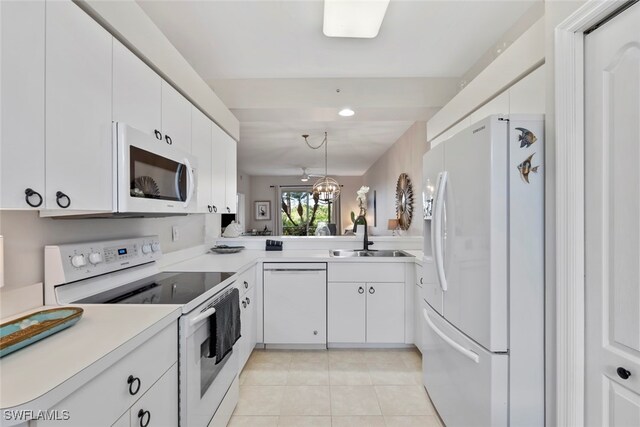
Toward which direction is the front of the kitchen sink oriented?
toward the camera

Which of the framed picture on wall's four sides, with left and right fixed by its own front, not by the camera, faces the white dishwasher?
front

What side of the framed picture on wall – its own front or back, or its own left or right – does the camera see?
front

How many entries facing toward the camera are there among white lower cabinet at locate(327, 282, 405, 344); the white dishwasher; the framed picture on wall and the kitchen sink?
4

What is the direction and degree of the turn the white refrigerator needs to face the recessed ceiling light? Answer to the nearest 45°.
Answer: approximately 90° to its right

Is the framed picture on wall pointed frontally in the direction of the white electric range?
yes

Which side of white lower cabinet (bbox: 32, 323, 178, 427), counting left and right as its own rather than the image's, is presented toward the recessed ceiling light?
left

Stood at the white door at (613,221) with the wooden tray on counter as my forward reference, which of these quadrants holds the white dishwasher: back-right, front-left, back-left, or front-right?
front-right

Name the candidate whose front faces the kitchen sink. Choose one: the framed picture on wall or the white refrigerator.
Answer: the framed picture on wall

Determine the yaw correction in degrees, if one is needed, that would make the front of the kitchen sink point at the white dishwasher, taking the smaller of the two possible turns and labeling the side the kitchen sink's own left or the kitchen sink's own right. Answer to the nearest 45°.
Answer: approximately 45° to the kitchen sink's own right

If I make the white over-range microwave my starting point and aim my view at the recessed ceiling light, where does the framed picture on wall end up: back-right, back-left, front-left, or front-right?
front-left

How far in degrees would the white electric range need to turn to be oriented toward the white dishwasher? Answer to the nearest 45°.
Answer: approximately 90° to its left

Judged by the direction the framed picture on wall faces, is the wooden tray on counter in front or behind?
in front

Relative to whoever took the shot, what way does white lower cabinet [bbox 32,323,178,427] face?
facing the viewer and to the right of the viewer

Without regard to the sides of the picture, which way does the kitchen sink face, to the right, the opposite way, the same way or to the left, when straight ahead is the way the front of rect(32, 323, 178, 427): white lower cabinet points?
to the right

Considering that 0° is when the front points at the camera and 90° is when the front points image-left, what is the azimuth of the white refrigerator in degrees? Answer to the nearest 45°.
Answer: approximately 45°
